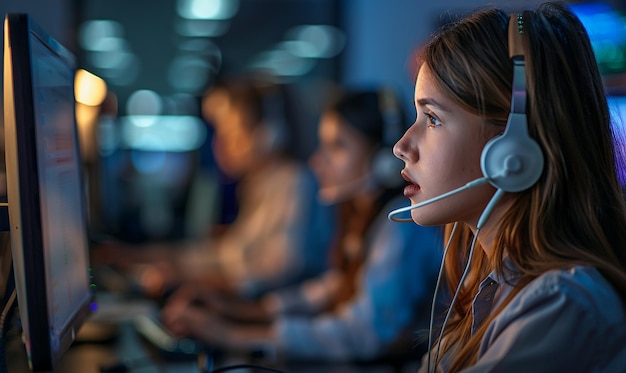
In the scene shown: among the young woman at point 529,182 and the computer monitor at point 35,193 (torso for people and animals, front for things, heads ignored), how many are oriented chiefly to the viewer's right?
1

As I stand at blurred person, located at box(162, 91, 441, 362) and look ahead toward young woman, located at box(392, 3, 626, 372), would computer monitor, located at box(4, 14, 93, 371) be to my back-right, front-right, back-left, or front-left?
front-right

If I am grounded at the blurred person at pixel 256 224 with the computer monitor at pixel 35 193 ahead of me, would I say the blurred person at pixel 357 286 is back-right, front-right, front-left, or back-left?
front-left

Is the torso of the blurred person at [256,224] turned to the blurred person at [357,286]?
no

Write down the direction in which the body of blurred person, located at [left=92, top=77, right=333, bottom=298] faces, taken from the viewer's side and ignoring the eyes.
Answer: to the viewer's left

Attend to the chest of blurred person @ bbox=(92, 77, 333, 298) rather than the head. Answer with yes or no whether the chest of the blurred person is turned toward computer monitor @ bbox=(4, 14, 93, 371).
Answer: no

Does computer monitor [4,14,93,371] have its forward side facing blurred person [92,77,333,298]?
no

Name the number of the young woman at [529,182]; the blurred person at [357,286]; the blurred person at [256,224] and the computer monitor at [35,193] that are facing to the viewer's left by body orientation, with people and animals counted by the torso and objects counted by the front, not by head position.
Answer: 3

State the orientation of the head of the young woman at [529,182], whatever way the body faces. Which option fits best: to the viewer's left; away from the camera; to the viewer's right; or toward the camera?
to the viewer's left

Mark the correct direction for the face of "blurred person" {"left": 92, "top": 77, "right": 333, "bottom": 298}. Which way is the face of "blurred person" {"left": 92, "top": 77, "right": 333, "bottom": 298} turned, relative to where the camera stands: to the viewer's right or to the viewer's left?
to the viewer's left

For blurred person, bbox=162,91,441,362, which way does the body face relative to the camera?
to the viewer's left

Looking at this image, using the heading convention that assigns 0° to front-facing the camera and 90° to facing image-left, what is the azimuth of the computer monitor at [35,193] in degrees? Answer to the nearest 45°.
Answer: approximately 270°

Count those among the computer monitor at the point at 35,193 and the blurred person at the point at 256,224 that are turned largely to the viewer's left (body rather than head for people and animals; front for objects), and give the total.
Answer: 1

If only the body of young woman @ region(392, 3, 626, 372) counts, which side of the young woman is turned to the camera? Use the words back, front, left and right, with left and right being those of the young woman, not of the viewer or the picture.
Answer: left
